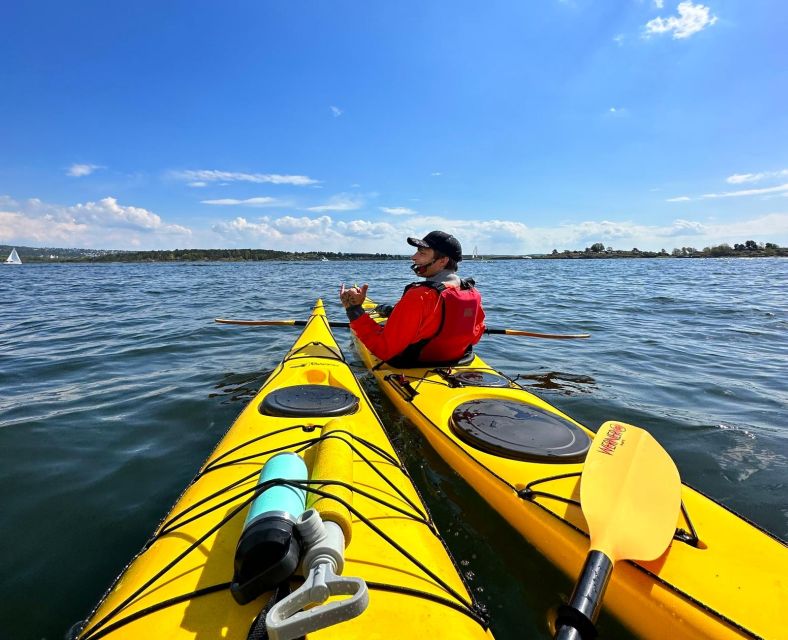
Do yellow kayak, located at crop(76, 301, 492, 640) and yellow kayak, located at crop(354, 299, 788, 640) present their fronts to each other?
no

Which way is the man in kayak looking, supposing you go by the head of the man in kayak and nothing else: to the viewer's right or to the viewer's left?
to the viewer's left

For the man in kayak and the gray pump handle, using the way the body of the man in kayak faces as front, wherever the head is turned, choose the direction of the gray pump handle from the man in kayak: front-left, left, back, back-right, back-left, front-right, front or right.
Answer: back-left

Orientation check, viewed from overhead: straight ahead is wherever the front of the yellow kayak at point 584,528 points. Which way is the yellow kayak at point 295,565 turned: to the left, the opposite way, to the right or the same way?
the same way

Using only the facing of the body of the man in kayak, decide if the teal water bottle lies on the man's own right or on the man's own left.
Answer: on the man's own left

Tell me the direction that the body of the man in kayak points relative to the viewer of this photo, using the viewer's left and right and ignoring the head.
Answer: facing away from the viewer and to the left of the viewer

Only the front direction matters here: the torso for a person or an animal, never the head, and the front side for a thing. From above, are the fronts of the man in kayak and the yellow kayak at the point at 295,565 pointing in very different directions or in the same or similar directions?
same or similar directions

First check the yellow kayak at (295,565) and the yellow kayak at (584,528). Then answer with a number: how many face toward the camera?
0

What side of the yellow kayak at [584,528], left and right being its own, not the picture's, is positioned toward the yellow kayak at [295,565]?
left

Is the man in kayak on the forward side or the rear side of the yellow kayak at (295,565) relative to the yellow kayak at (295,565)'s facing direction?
on the forward side

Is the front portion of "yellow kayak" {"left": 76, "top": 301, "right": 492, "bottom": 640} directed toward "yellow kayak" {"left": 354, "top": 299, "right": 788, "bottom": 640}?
no

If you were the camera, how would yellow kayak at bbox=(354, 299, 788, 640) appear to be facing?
facing away from the viewer and to the left of the viewer

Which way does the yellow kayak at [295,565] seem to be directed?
away from the camera

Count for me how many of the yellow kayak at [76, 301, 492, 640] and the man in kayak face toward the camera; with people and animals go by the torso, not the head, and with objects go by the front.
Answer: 0
